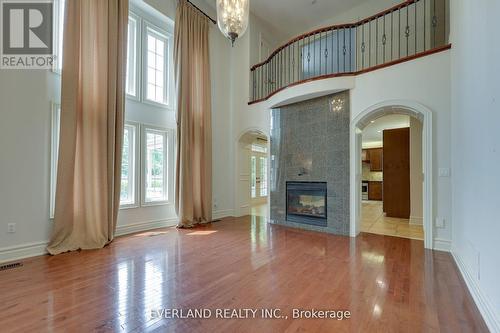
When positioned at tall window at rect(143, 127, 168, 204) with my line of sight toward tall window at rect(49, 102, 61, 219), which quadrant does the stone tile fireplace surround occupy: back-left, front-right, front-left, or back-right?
back-left

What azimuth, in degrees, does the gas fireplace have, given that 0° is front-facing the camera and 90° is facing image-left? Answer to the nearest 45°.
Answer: approximately 45°

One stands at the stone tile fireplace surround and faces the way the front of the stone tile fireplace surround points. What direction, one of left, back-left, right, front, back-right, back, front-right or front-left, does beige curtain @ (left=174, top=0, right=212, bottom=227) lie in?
front-right

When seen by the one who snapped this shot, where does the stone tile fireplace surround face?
facing the viewer and to the left of the viewer

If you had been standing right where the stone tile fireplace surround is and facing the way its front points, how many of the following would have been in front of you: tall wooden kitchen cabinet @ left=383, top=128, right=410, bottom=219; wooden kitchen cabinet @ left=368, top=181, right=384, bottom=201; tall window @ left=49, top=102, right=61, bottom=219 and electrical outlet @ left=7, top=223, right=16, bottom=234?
2

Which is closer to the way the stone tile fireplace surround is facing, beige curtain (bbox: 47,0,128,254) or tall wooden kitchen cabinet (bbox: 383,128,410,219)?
the beige curtain

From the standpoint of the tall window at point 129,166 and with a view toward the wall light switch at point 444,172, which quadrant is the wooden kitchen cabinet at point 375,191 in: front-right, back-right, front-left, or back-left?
front-left

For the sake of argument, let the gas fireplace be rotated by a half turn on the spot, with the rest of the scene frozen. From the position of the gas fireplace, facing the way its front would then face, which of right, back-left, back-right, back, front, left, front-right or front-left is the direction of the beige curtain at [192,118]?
back-left

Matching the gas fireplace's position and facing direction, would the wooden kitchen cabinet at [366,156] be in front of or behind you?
behind

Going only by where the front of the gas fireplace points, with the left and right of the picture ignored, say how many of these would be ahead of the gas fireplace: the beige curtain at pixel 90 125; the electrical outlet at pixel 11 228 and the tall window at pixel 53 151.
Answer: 3

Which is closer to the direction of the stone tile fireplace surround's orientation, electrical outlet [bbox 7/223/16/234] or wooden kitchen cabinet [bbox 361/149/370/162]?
the electrical outlet

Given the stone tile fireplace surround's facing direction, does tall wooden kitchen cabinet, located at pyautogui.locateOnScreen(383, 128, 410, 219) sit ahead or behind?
behind

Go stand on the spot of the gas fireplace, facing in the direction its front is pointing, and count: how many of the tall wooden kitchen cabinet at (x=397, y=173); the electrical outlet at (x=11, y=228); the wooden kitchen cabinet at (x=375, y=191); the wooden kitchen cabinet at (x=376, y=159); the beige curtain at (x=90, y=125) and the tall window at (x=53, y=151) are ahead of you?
3

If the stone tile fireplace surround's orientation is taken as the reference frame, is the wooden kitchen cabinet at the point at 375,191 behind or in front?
behind

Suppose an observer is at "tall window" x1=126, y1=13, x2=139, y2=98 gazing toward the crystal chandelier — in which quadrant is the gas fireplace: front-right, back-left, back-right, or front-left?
front-left

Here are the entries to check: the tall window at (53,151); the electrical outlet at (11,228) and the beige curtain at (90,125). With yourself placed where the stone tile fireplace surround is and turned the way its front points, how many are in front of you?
3

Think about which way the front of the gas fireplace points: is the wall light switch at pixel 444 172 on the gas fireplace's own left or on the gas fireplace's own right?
on the gas fireplace's own left

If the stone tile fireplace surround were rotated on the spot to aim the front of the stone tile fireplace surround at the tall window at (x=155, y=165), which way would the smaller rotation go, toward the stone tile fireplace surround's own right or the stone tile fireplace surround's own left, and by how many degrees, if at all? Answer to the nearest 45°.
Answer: approximately 45° to the stone tile fireplace surround's own right
